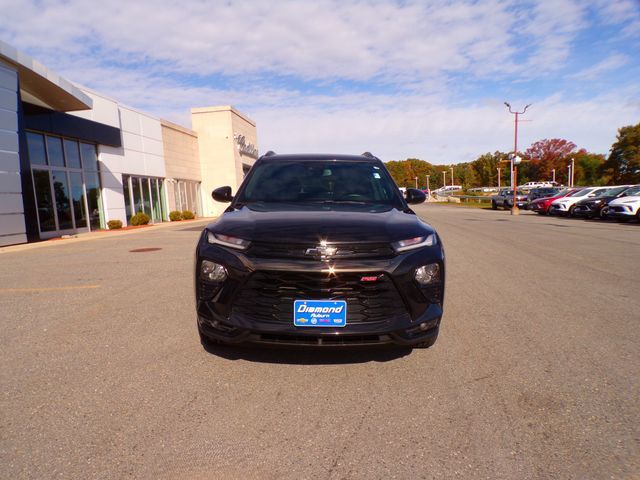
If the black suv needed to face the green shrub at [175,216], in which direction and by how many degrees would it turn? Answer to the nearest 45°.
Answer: approximately 180°

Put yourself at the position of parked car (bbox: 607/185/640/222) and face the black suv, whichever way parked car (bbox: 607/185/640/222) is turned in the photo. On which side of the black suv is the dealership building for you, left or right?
right

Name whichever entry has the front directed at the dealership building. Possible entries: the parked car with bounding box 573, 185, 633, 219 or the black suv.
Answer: the parked car

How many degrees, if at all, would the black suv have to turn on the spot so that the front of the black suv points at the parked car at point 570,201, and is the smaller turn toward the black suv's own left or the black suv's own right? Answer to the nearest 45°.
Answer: approximately 135° to the black suv's own left

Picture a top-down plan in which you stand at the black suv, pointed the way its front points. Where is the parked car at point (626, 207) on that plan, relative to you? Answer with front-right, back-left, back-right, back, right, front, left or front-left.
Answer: back-left

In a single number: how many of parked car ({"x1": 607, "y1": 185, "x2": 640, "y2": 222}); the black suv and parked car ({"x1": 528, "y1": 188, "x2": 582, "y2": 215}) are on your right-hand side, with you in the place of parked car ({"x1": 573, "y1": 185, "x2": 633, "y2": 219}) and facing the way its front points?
1

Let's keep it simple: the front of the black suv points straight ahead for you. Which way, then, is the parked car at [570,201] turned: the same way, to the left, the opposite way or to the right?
to the right

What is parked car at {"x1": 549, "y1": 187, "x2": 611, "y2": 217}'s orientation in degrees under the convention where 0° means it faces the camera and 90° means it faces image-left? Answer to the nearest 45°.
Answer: approximately 45°

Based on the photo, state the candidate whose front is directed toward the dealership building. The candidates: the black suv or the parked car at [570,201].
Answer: the parked car

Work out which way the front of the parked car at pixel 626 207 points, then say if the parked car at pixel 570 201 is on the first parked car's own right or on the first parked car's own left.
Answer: on the first parked car's own right

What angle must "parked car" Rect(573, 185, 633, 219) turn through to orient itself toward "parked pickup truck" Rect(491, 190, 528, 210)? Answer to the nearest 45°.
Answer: approximately 90° to its right

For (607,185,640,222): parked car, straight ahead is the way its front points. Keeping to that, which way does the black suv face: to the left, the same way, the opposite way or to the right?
to the left

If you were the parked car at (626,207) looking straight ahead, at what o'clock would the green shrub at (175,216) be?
The green shrub is roughly at 1 o'clock from the parked car.
